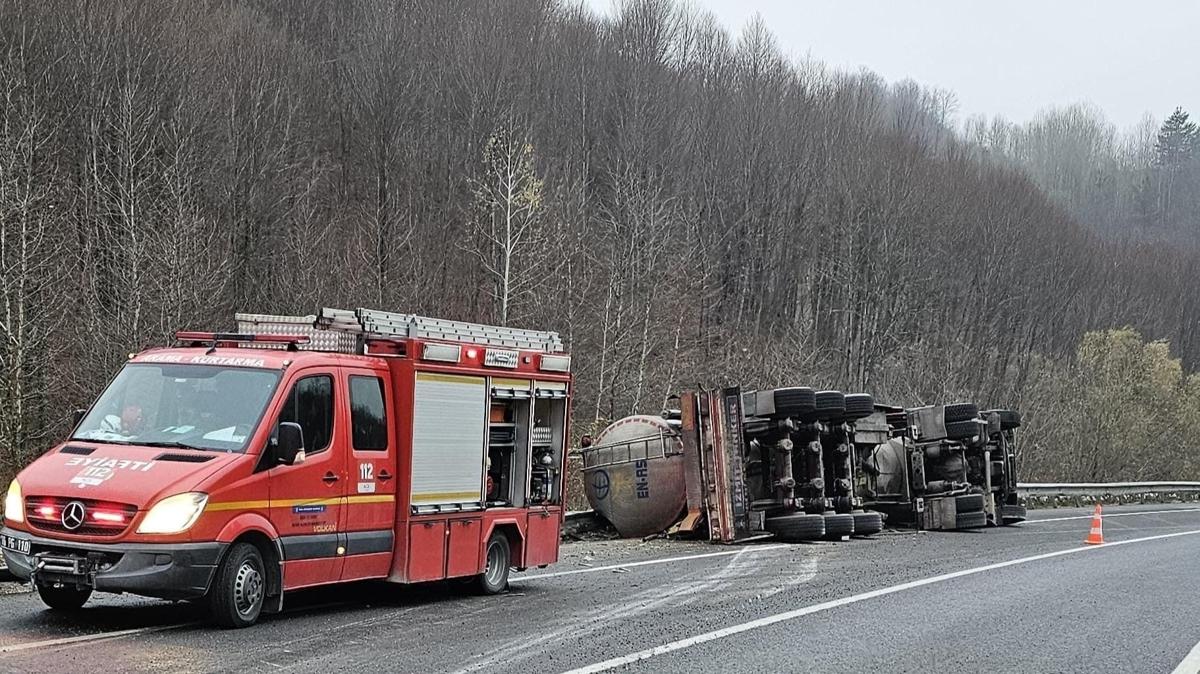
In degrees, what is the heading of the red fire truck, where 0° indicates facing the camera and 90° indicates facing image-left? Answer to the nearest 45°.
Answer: approximately 45°

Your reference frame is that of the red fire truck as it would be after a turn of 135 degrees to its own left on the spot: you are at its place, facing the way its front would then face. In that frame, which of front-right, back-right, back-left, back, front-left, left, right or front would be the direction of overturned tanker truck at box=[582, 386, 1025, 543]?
front-left

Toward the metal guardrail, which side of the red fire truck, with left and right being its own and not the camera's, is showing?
back
